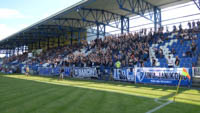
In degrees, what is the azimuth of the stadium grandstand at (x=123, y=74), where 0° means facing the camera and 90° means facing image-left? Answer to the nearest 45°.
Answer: approximately 45°
